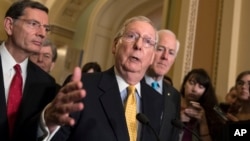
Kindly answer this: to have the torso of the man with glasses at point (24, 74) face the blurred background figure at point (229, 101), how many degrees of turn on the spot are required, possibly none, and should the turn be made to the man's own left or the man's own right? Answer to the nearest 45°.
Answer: approximately 45° to the man's own left

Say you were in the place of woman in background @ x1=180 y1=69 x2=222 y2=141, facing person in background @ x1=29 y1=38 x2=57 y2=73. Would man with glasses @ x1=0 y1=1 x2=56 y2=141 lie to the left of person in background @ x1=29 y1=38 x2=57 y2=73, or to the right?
left

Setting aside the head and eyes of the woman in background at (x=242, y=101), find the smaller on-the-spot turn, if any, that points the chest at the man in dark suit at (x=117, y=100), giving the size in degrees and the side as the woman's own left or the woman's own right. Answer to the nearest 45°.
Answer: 0° — they already face them

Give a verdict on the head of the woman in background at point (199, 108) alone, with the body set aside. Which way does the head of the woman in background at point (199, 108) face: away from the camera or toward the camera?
toward the camera

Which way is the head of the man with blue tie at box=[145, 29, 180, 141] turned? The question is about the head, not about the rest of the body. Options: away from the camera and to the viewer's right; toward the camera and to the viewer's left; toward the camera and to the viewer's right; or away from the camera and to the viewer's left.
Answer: toward the camera and to the viewer's left

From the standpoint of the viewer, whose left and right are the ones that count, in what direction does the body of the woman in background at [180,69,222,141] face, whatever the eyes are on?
facing the viewer and to the left of the viewer

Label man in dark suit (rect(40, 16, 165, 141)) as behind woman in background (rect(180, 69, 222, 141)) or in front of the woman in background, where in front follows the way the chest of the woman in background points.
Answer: in front

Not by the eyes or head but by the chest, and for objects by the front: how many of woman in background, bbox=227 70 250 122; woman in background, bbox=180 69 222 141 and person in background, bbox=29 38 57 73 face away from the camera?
0

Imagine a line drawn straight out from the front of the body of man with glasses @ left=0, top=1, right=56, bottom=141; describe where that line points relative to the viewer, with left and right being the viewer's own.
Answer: facing the viewer and to the right of the viewer

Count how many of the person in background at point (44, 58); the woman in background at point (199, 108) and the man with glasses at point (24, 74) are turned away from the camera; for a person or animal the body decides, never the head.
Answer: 0
